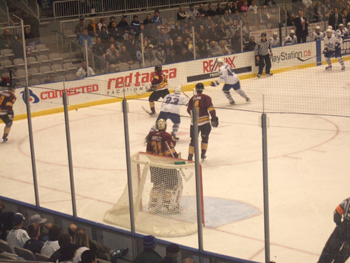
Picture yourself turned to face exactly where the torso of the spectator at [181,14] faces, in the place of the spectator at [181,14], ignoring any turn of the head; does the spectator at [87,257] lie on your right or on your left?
on your right

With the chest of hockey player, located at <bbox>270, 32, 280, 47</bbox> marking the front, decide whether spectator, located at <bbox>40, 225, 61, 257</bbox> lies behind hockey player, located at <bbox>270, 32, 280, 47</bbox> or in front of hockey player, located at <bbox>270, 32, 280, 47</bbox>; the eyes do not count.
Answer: in front

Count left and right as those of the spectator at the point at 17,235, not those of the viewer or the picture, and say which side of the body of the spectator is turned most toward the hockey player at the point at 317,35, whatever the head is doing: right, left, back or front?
front

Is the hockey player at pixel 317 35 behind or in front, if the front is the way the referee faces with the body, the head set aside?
behind

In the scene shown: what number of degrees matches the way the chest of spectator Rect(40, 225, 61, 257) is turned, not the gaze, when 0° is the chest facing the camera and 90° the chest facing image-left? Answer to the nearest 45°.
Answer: approximately 225°

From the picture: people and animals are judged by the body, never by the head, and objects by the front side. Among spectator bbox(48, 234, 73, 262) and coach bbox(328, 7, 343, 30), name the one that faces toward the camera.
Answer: coach bbox(328, 7, 343, 30)

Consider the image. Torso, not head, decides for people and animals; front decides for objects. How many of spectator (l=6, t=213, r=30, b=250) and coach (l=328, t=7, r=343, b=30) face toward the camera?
1

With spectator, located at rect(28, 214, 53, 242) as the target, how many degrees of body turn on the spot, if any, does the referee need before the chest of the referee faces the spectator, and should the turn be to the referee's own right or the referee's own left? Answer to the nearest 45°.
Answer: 0° — they already face them

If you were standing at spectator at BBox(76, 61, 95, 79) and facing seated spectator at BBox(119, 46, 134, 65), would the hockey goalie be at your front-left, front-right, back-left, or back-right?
back-right

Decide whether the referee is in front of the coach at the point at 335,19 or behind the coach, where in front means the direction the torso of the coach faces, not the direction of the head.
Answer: in front

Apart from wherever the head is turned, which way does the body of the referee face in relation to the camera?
toward the camera

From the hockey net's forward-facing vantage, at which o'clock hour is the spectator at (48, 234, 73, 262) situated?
The spectator is roughly at 6 o'clock from the hockey net.

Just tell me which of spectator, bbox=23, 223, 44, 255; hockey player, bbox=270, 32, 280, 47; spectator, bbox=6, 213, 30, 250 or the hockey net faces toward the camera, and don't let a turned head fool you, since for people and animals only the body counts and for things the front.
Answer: hockey player, bbox=270, 32, 280, 47

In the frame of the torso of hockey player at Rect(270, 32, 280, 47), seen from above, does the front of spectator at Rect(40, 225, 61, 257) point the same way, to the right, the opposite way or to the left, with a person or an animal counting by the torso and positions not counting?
the opposite way

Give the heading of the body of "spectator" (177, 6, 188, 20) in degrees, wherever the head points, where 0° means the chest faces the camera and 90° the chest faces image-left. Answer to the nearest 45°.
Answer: approximately 315°

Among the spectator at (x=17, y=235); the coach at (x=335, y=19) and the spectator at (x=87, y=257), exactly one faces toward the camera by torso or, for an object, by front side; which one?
the coach at (x=335, y=19)

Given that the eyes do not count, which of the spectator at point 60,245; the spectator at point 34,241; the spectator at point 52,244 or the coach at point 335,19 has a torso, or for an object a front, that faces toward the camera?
the coach at point 335,19

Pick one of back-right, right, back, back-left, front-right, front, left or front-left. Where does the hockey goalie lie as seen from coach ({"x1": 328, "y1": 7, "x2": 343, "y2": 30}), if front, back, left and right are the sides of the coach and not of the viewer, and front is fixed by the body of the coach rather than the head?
front

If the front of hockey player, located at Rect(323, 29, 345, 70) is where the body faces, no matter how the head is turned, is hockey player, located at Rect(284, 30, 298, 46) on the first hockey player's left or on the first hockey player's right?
on the first hockey player's right

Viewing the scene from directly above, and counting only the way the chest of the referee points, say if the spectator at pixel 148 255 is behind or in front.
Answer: in front

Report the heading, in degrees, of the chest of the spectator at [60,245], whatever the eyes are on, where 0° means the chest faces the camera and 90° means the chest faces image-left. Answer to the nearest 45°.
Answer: approximately 225°
